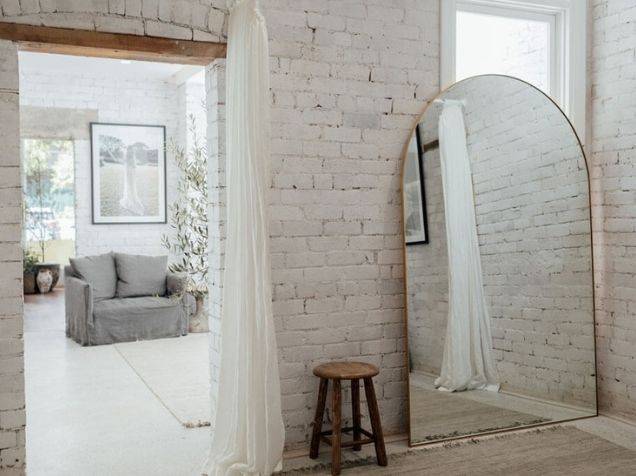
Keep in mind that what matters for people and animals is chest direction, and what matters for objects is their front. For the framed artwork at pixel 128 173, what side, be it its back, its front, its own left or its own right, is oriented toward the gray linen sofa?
front

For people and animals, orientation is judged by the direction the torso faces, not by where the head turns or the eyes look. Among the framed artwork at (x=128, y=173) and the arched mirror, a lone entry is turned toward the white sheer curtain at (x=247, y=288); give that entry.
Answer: the framed artwork

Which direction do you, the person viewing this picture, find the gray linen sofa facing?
facing the viewer and to the right of the viewer

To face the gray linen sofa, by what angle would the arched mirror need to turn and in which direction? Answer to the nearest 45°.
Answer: approximately 180°

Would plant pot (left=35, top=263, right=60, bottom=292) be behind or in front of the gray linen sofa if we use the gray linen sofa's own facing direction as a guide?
behind

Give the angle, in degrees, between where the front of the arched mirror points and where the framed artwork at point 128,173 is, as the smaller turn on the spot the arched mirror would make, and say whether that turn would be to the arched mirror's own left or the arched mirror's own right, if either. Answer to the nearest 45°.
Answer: approximately 180°

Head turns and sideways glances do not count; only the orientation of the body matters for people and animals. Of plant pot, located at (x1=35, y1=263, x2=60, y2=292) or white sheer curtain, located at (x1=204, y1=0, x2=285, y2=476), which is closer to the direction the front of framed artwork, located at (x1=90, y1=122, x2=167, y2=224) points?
the white sheer curtain

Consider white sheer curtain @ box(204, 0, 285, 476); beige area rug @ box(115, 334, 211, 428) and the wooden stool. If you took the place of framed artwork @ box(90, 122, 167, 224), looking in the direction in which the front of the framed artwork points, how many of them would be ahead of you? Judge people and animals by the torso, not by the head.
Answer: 3

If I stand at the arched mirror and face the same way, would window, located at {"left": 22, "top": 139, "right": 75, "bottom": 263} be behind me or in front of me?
behind

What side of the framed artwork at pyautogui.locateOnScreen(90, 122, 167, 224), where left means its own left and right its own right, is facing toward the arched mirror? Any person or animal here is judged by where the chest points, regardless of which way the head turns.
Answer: front

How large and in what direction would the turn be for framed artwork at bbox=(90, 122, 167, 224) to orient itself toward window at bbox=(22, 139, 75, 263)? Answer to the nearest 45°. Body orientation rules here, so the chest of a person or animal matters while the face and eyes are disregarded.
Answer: approximately 135° to its right

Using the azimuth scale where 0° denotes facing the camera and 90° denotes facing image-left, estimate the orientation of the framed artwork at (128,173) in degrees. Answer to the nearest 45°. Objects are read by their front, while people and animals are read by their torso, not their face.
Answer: approximately 0°

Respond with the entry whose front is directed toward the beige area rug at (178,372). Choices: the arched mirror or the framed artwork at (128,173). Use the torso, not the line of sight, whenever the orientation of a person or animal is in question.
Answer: the framed artwork
